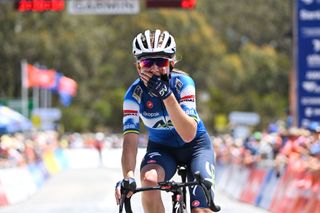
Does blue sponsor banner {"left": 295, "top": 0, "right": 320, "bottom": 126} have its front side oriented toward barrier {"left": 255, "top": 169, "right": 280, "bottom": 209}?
yes

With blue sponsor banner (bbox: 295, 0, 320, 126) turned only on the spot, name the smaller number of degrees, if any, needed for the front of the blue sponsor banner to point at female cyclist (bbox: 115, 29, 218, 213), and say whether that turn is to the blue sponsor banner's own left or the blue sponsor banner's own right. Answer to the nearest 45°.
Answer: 0° — it already faces them

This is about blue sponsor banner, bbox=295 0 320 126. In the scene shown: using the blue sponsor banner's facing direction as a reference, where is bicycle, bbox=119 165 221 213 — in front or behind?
in front

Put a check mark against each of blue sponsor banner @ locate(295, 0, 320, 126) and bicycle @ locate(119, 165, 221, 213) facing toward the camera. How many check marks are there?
2

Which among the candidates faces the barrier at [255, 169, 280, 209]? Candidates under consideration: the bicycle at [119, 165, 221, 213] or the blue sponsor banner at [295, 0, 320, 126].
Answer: the blue sponsor banner

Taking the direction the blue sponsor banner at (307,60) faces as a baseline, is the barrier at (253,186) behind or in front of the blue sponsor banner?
in front

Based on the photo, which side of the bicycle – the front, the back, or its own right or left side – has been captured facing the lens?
front

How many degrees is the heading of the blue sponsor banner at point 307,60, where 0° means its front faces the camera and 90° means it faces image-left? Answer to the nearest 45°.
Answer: approximately 0°

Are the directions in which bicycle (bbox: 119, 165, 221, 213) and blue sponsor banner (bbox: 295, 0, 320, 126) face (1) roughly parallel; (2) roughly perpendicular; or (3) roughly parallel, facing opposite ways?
roughly parallel
